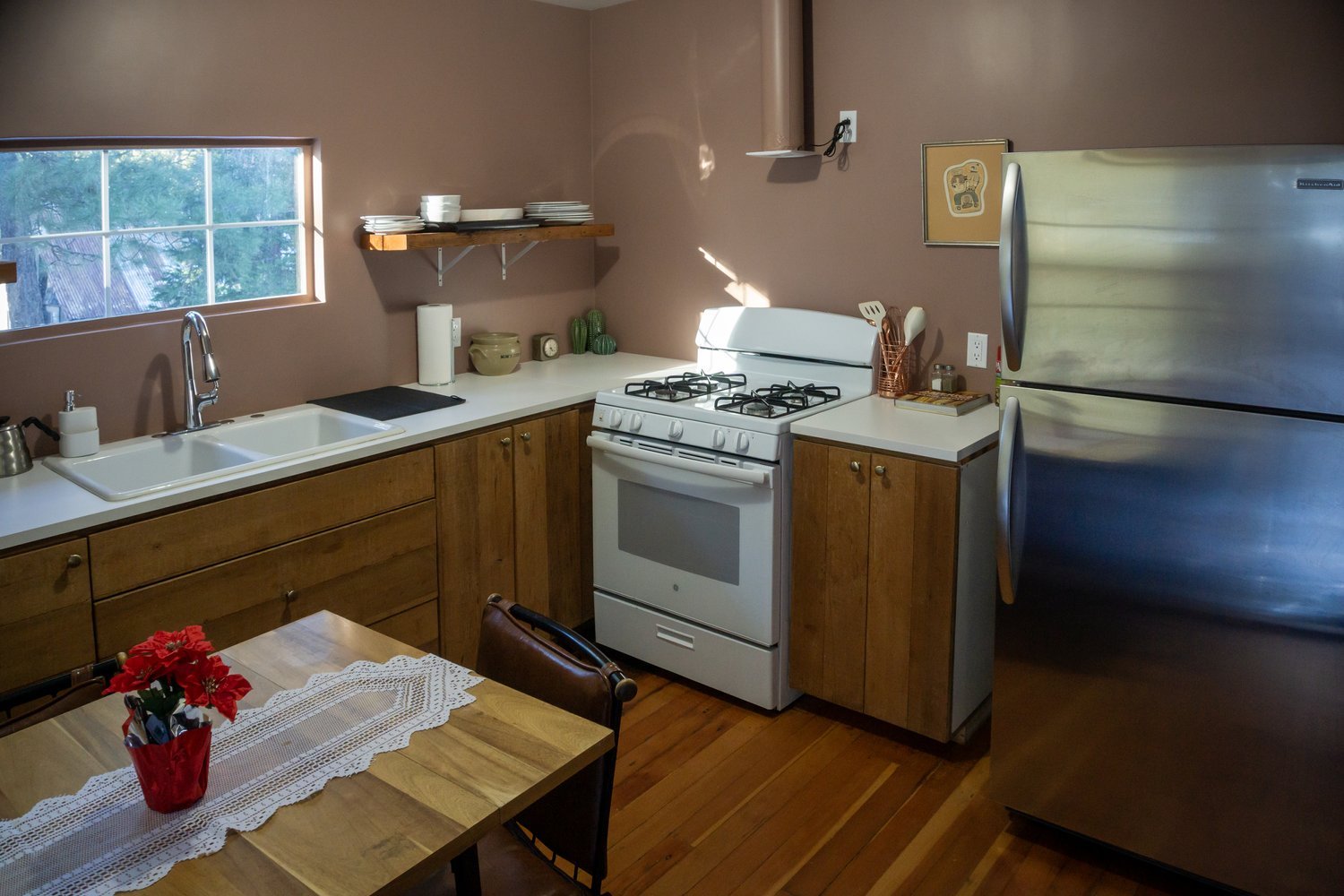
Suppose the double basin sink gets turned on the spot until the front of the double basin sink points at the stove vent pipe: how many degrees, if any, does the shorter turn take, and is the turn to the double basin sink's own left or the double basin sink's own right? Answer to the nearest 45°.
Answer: approximately 45° to the double basin sink's own left

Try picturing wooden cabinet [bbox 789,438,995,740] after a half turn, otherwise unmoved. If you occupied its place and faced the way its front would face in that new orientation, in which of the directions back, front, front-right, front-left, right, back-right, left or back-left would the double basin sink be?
back-left

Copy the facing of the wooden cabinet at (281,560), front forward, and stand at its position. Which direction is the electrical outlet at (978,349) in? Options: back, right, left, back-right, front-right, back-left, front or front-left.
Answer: front-left

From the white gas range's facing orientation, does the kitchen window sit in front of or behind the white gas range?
in front

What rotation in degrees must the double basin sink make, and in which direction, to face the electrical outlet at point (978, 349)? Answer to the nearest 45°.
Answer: approximately 45° to its left

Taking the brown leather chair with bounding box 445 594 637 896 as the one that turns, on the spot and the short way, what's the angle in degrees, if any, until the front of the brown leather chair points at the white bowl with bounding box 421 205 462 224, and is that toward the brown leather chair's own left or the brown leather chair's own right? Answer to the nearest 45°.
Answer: approximately 135° to the brown leather chair's own right

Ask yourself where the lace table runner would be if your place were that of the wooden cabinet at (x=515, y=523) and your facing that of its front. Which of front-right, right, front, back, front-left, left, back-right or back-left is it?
front-right

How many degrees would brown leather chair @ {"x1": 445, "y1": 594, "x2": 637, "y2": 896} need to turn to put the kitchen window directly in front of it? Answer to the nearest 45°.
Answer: approximately 90° to its right

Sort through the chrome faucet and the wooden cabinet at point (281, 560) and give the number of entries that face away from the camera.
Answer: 0

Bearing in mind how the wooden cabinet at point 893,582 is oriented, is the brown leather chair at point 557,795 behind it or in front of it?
in front
